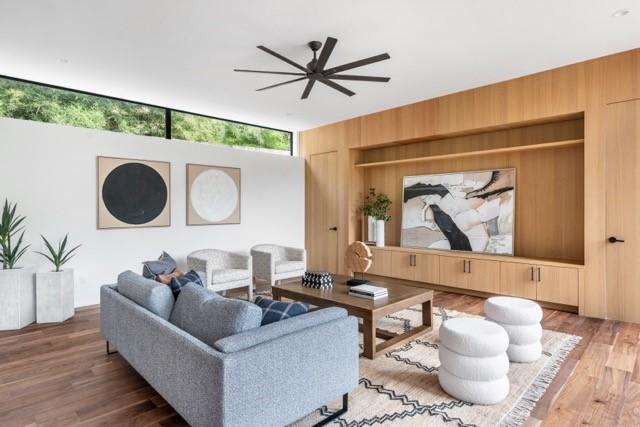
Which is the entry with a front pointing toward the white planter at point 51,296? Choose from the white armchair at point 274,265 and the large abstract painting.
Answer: the large abstract painting

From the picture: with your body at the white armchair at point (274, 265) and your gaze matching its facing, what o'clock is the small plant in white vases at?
The small plant in white vases is roughly at 10 o'clock from the white armchair.

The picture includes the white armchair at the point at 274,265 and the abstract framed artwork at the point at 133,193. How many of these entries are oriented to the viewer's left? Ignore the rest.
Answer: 0

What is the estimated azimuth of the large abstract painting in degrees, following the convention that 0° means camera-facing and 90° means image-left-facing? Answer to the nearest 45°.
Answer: approximately 45°

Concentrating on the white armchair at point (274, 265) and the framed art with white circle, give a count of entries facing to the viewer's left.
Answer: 0

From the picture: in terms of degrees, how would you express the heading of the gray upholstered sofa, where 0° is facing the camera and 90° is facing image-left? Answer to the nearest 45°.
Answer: approximately 225°

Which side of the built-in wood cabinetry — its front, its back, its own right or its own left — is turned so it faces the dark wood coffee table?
front

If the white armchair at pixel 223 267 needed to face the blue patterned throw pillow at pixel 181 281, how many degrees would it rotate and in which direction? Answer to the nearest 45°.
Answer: approximately 45° to its right

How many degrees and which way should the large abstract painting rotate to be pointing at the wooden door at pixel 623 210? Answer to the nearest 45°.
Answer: approximately 90° to its left
